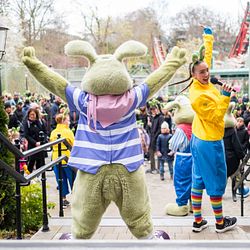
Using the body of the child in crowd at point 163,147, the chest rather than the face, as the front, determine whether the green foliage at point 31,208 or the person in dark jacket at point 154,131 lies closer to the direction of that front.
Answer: the green foliage

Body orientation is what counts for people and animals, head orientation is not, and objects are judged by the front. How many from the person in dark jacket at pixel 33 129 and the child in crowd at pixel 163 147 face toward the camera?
2

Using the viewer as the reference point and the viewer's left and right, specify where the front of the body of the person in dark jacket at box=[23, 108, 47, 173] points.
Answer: facing the viewer

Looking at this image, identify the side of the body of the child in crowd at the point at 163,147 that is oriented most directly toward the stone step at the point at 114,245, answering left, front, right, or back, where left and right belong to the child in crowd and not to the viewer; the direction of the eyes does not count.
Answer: front

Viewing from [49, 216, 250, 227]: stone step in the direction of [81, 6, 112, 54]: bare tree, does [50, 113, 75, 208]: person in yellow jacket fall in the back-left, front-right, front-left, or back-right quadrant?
front-left

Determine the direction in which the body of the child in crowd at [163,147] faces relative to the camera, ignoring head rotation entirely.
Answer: toward the camera

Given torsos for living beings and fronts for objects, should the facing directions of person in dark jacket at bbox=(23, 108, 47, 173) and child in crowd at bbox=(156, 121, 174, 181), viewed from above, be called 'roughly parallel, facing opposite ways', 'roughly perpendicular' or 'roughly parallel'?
roughly parallel

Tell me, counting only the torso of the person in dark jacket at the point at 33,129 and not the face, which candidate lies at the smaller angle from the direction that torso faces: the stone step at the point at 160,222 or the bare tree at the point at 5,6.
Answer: the stone step

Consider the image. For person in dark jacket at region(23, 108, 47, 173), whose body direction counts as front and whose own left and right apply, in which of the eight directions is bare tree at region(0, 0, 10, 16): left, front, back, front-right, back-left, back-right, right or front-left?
back

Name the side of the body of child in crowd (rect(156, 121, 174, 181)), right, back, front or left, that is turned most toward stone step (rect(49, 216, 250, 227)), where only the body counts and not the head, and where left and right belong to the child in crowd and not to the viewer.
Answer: front

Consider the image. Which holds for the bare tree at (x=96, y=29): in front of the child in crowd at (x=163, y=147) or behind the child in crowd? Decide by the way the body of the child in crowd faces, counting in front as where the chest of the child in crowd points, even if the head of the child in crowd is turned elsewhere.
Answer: behind
